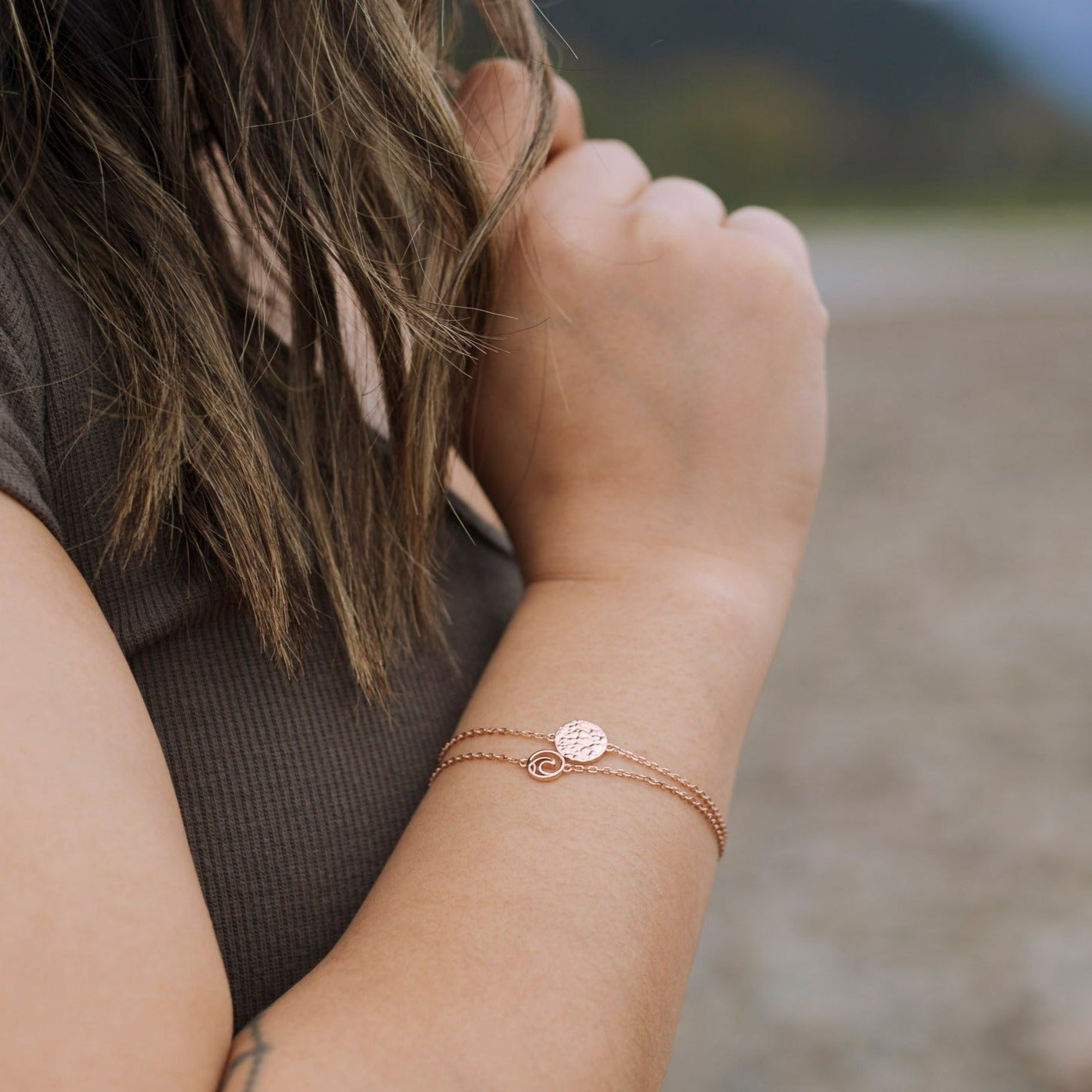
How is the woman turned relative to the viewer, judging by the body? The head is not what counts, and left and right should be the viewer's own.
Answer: facing the viewer and to the right of the viewer
